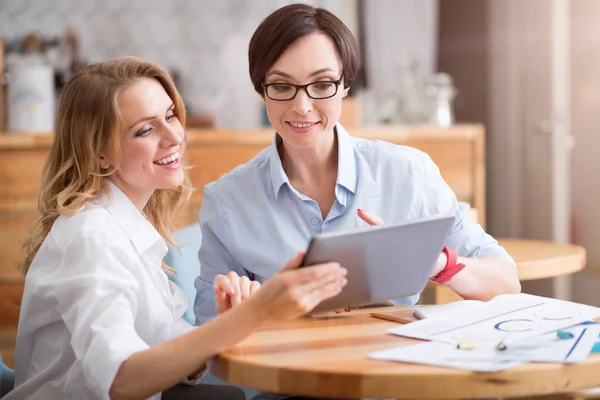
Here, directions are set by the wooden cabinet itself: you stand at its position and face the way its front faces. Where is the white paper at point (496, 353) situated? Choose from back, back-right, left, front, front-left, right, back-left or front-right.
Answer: front

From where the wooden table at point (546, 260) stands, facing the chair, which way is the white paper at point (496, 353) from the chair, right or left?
left

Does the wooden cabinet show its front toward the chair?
yes

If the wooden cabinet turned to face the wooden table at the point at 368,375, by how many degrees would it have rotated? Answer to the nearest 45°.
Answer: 0° — it already faces it

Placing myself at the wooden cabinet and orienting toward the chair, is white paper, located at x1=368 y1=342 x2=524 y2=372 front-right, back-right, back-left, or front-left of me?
front-left

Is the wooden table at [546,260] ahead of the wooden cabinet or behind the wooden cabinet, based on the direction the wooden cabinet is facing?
ahead

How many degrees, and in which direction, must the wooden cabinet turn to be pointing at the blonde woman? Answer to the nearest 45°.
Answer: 0° — it already faces them

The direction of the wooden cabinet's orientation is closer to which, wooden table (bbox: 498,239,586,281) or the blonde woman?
the blonde woman

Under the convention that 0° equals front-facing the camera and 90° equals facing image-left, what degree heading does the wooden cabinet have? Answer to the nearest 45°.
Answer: approximately 0°

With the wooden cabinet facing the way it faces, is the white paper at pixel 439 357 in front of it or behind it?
in front

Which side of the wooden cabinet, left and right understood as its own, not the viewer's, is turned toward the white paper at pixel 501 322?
front

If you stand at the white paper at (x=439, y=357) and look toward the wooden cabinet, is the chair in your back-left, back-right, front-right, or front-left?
front-left
